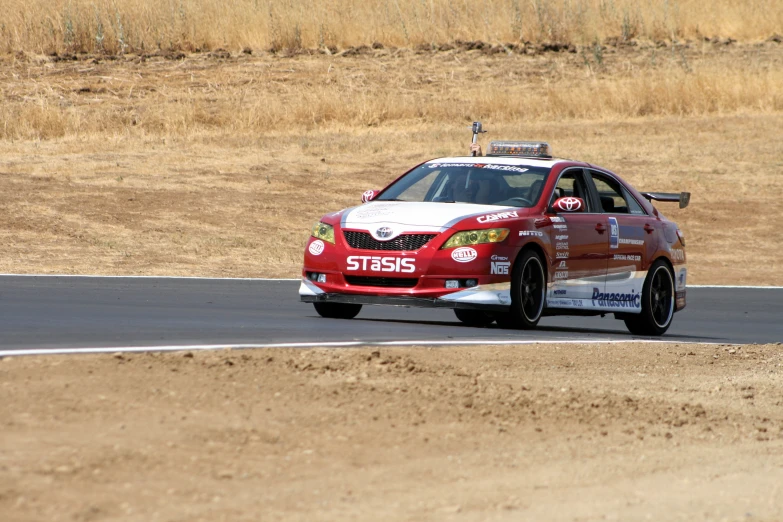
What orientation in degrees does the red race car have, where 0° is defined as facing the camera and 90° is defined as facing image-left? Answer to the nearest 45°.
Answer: approximately 45°
